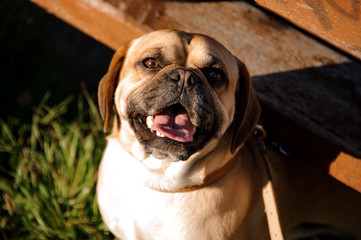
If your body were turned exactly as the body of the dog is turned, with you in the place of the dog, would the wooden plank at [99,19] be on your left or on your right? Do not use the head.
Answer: on your right

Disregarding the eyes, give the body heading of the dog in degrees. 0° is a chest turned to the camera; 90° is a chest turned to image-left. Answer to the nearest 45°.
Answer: approximately 0°
